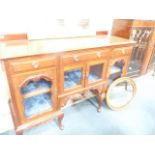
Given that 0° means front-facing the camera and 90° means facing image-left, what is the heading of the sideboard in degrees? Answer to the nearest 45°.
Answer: approximately 315°

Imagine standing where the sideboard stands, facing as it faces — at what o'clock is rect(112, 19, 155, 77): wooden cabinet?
The wooden cabinet is roughly at 9 o'clock from the sideboard.

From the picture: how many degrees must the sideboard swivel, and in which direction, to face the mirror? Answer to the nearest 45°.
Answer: approximately 90° to its left

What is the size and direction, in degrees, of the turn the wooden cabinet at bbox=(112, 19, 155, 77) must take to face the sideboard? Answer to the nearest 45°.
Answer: approximately 90° to its right

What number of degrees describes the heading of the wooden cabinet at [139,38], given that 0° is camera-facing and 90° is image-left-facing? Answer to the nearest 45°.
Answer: approximately 315°
